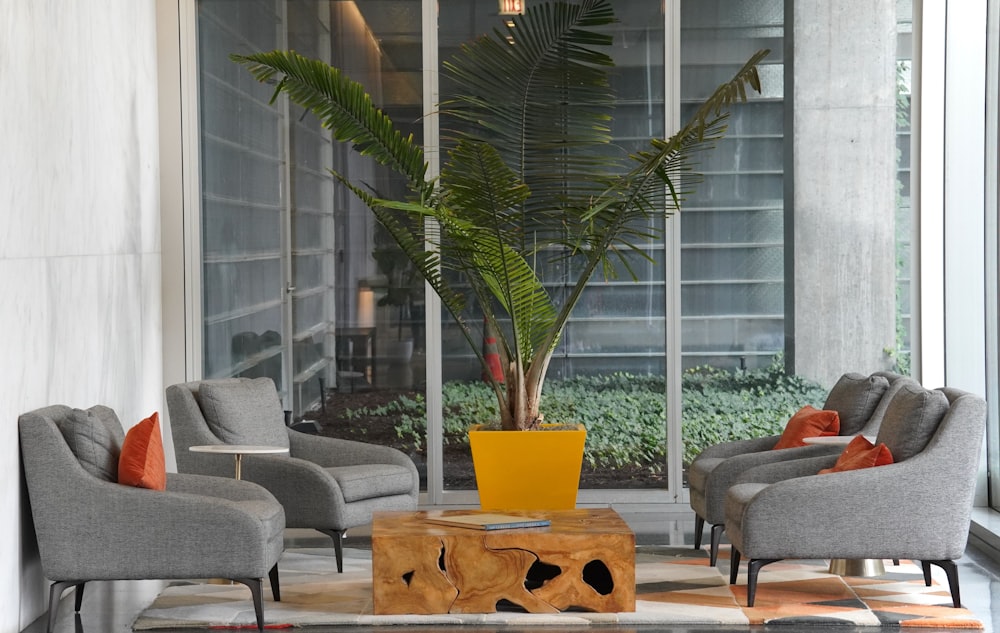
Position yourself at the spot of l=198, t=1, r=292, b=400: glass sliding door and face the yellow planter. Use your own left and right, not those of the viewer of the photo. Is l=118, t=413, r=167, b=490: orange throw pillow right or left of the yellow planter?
right

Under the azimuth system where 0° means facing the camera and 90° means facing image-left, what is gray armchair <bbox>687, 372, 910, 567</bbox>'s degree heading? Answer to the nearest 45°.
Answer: approximately 90°

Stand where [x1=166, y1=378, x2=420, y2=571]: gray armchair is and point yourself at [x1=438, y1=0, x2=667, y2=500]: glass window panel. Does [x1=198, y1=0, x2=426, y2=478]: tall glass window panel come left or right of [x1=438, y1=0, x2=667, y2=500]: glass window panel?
left

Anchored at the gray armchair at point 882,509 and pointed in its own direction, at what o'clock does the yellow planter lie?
The yellow planter is roughly at 1 o'clock from the gray armchair.

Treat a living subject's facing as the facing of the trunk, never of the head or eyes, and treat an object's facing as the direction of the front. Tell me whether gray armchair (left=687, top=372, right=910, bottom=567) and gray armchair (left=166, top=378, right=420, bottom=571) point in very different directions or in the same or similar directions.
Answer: very different directions

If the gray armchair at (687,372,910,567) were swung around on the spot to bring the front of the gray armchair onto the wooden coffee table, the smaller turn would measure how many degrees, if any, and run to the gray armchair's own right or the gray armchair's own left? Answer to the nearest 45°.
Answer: approximately 45° to the gray armchair's own left

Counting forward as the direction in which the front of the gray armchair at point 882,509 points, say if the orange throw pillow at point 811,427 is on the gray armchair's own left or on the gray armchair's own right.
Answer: on the gray armchair's own right

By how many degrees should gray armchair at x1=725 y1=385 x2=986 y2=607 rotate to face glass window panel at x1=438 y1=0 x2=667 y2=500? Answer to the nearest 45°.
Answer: approximately 45° to its right

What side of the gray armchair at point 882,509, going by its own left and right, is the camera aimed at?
left

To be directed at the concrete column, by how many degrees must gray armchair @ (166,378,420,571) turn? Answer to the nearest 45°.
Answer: approximately 45° to its left

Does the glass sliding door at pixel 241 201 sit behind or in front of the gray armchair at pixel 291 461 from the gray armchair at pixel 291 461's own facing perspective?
behind

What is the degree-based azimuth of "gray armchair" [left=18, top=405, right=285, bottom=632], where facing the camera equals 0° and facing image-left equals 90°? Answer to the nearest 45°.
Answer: approximately 270°
